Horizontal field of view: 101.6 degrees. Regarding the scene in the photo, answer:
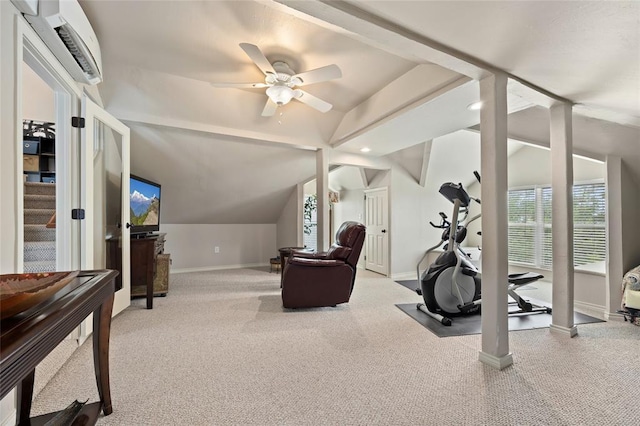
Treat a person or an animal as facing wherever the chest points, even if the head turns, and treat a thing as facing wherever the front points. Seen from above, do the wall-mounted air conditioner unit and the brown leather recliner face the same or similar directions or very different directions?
very different directions

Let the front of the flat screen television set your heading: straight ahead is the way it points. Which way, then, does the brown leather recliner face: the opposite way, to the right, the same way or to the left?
the opposite way

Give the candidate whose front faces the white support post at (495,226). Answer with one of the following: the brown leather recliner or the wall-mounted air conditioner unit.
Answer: the wall-mounted air conditioner unit

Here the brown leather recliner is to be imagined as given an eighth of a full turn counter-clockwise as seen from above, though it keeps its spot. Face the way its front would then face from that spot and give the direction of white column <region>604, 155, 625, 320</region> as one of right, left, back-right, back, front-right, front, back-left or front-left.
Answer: back-left

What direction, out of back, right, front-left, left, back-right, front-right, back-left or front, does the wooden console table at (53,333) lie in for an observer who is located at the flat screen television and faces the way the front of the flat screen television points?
front-right

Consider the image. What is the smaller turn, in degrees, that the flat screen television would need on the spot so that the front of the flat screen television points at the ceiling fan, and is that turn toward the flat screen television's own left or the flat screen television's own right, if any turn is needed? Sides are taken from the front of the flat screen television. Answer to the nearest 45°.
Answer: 0° — it already faces it

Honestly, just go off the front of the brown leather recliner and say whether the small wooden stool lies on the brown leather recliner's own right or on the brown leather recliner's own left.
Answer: on the brown leather recliner's own right

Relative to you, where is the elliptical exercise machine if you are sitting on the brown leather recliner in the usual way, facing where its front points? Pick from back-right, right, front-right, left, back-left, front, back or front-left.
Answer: back

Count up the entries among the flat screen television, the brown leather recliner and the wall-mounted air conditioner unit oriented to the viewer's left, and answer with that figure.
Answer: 1

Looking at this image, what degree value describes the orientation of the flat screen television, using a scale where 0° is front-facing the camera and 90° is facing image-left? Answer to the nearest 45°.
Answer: approximately 315°

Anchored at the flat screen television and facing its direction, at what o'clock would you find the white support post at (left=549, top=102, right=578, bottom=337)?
The white support post is roughly at 12 o'clock from the flat screen television.

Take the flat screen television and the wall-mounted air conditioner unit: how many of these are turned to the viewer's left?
0

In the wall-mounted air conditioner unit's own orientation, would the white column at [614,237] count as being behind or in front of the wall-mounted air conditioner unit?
in front

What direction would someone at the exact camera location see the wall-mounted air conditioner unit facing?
facing the viewer and to the right of the viewer

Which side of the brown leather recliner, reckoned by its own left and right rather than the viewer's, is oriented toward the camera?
left
